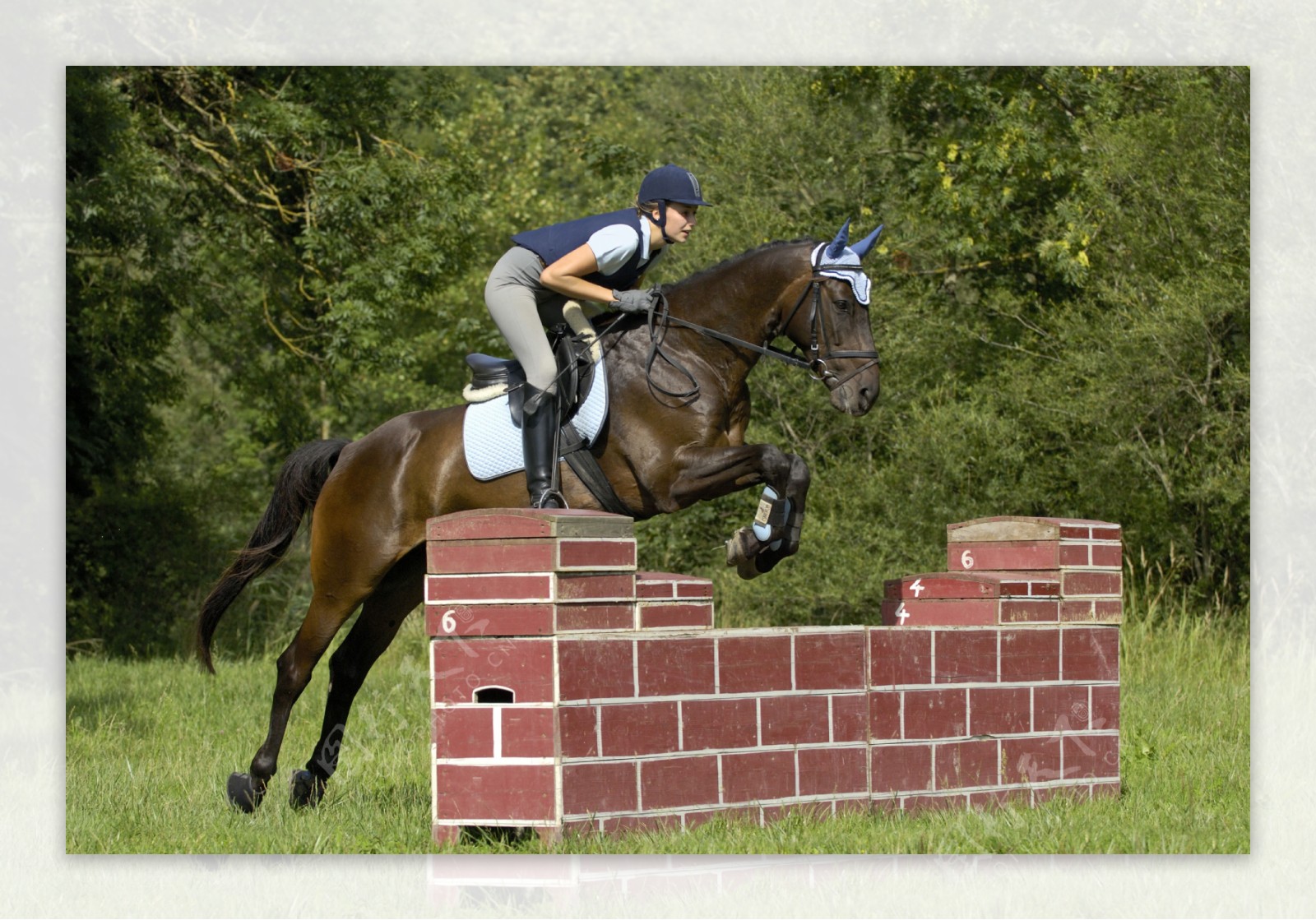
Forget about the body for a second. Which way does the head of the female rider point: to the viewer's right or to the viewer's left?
to the viewer's right

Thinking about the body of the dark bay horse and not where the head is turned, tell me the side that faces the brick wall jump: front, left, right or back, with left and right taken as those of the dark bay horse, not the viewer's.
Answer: front

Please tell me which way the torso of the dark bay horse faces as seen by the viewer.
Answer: to the viewer's right

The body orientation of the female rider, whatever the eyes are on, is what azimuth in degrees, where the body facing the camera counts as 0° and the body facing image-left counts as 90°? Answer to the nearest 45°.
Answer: approximately 270°
